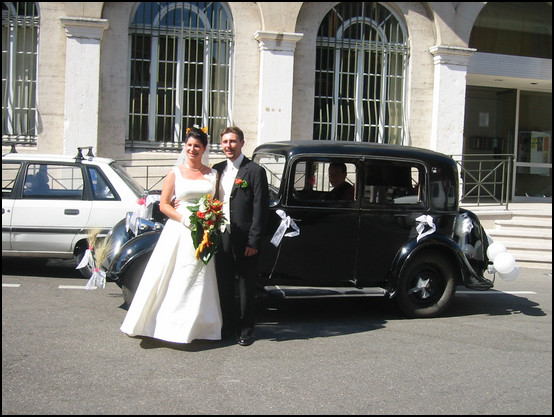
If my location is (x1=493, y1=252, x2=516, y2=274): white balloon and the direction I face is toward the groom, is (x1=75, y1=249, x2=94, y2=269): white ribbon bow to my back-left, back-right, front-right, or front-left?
front-right

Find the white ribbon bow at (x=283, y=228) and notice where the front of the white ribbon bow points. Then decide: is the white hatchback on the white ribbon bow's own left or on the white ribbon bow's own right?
on the white ribbon bow's own right

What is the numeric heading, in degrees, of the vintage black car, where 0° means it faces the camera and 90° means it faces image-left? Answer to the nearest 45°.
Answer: approximately 90°

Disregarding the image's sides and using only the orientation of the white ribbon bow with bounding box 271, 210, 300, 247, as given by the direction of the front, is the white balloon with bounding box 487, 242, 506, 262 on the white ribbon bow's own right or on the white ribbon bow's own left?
on the white ribbon bow's own left

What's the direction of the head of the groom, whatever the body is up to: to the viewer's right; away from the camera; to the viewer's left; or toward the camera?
toward the camera

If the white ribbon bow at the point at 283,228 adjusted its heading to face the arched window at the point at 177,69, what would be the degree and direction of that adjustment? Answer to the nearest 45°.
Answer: approximately 180°

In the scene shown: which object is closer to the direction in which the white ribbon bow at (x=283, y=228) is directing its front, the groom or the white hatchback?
the groom

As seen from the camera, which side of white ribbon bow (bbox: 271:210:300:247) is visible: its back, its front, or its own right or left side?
front
